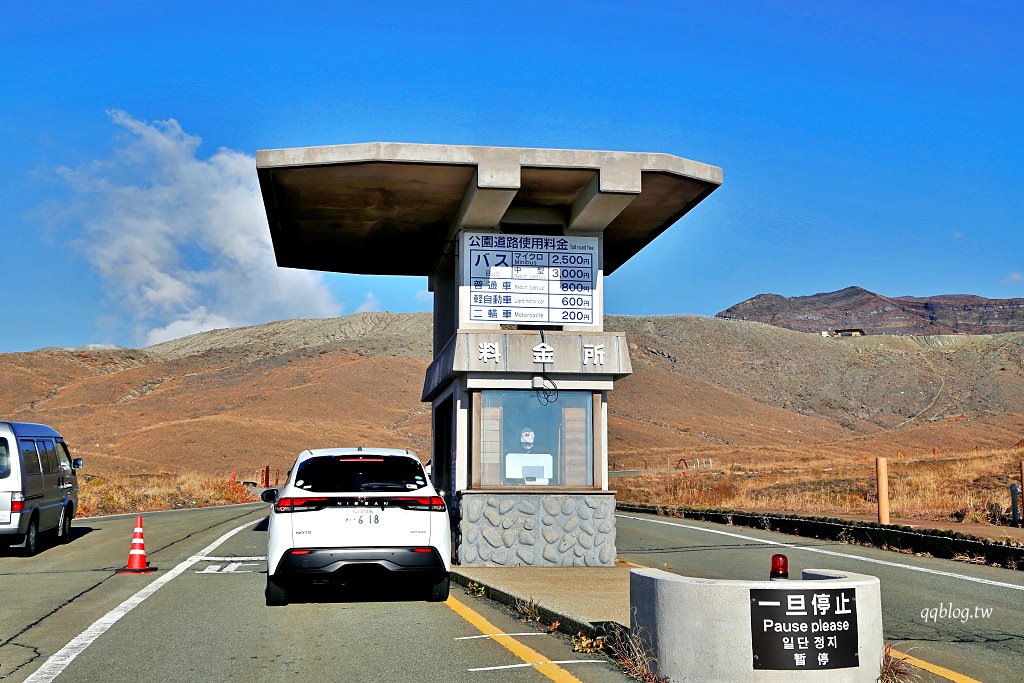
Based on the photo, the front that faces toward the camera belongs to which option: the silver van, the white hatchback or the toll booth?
the toll booth

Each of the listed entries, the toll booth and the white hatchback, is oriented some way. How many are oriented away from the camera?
1

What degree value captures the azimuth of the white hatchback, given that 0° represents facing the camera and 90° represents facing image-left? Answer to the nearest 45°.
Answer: approximately 180°

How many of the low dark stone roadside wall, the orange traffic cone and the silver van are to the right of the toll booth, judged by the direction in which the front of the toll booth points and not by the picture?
2

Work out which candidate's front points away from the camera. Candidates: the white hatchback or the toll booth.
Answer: the white hatchback

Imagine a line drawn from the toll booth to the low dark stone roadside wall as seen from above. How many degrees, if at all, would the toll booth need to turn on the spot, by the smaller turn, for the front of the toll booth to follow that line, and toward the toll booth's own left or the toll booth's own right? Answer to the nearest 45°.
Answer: approximately 90° to the toll booth's own left

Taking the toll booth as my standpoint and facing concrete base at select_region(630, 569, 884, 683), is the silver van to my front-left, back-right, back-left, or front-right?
back-right

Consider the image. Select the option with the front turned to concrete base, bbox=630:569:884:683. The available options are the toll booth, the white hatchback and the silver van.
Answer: the toll booth

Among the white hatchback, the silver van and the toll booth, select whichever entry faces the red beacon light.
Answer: the toll booth

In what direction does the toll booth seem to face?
toward the camera

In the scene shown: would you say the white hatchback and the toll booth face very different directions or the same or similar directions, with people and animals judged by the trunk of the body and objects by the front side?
very different directions

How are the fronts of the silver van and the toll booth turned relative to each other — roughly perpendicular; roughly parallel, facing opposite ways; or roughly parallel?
roughly parallel, facing opposite ways

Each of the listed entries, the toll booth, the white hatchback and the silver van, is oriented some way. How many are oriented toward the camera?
1

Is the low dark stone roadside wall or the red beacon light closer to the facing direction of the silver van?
the low dark stone roadside wall

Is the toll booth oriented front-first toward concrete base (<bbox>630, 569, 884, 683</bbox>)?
yes

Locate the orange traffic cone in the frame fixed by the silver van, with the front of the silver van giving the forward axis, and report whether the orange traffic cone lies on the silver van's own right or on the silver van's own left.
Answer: on the silver van's own right
